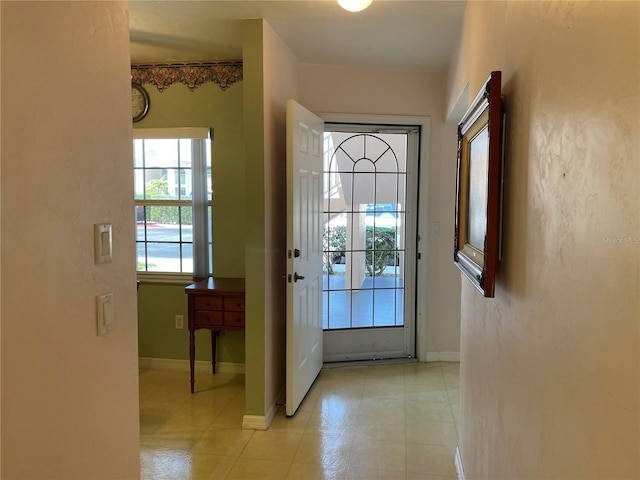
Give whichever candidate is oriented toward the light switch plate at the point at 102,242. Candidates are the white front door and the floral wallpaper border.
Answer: the floral wallpaper border

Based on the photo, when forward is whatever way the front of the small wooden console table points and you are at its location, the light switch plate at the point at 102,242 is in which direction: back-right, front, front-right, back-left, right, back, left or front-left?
front

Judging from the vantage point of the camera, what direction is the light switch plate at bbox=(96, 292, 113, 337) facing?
facing the viewer and to the right of the viewer

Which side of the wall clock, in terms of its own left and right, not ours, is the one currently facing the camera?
front

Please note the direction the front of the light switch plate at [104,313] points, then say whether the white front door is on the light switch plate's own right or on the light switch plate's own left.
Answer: on the light switch plate's own left

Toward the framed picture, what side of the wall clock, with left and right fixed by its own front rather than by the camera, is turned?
left

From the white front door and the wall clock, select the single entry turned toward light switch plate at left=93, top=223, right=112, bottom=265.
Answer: the wall clock

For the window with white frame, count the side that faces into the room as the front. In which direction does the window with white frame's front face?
toward the camera

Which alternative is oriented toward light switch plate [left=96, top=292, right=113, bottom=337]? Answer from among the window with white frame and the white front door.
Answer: the window with white frame

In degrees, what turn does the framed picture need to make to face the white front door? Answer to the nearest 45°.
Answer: approximately 45° to its right

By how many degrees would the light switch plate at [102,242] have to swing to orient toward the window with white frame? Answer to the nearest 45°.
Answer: approximately 135° to its left

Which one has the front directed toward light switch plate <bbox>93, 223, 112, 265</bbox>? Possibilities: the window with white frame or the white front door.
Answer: the window with white frame

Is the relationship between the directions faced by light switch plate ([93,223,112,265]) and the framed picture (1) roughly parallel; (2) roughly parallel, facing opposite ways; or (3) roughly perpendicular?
roughly parallel, facing opposite ways

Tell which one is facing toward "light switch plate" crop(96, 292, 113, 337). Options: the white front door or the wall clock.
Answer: the wall clock

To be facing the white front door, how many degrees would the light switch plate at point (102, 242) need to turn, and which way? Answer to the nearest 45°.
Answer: approximately 90° to its left

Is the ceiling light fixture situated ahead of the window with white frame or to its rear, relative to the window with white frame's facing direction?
ahead

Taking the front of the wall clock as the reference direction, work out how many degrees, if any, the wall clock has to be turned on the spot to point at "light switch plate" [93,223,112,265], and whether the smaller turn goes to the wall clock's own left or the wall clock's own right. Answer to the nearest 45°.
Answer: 0° — it already faces it

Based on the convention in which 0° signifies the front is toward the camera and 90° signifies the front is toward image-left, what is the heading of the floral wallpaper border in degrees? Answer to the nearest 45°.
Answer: approximately 0°
